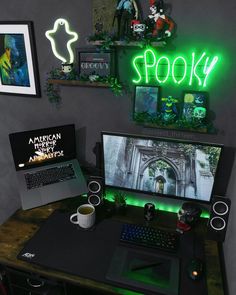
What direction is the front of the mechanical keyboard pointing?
toward the camera

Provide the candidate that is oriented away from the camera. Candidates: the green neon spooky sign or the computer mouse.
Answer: the computer mouse

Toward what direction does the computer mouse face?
away from the camera

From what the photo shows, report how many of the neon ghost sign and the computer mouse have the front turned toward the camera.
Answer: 1

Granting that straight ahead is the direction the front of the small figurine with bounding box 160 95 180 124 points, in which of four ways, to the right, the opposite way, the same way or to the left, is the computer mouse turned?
the opposite way

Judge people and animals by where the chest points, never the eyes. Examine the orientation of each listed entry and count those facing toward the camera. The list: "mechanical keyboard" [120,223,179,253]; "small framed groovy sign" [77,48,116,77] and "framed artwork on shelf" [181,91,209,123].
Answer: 3

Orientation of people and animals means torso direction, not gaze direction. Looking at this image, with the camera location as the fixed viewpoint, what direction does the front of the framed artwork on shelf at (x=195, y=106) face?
facing the viewer

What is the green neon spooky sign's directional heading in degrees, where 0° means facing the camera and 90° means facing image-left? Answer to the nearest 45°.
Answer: approximately 0°

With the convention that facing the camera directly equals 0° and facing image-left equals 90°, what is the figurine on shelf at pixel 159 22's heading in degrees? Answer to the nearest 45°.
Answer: approximately 45°

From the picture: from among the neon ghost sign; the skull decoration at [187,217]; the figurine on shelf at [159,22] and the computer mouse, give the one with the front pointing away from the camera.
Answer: the computer mouse

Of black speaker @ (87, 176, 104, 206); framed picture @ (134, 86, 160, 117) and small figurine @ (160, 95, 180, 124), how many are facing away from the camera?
0

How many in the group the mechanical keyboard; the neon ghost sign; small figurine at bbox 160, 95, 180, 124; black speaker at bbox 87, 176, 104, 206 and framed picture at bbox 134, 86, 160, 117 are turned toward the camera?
5

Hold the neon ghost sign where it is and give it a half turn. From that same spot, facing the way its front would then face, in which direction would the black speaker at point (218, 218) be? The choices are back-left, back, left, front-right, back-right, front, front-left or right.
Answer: back-right
